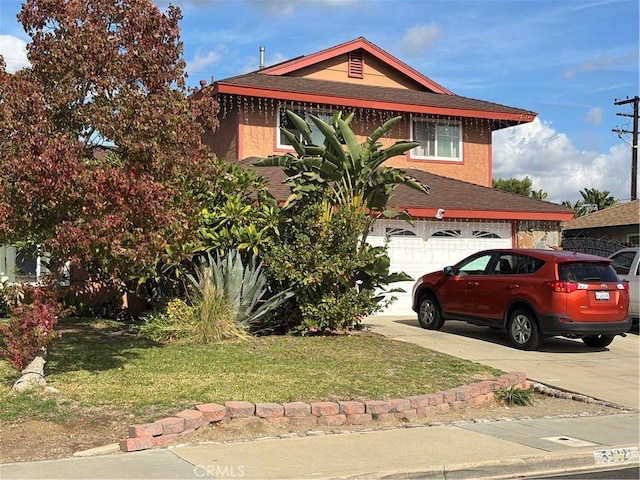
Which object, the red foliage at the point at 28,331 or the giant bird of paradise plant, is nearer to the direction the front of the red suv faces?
the giant bird of paradise plant

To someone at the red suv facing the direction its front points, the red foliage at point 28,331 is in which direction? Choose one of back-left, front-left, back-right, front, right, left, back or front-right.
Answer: left

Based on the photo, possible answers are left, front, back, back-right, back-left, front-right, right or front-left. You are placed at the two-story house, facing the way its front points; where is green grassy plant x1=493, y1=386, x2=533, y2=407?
front

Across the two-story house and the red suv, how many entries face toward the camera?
1

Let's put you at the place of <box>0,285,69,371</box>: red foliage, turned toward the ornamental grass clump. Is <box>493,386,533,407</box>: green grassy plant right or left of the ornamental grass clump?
right

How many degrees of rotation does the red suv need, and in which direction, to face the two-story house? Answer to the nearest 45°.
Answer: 0° — it already faces it

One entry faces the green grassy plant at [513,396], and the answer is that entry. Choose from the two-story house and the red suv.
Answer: the two-story house

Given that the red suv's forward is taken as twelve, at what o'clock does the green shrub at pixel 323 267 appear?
The green shrub is roughly at 10 o'clock from the red suv.

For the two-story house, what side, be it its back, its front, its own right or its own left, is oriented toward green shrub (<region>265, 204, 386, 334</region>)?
front

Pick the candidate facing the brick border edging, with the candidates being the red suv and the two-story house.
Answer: the two-story house

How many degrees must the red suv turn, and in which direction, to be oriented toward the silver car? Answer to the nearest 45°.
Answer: approximately 90° to its right

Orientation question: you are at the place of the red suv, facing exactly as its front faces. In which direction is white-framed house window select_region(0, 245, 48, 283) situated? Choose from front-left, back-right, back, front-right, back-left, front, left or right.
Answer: front-left

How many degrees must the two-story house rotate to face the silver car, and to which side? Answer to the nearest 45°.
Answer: approximately 45° to its left

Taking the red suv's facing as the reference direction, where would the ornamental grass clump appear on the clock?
The ornamental grass clump is roughly at 10 o'clock from the red suv.

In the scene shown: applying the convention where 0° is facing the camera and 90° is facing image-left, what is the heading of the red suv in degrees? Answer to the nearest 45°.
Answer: approximately 135°

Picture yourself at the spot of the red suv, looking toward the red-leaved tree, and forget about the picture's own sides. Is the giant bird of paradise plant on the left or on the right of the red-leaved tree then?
right

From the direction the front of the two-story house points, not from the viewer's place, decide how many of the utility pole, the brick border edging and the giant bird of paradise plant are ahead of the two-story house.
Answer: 2

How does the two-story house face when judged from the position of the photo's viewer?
facing the viewer
